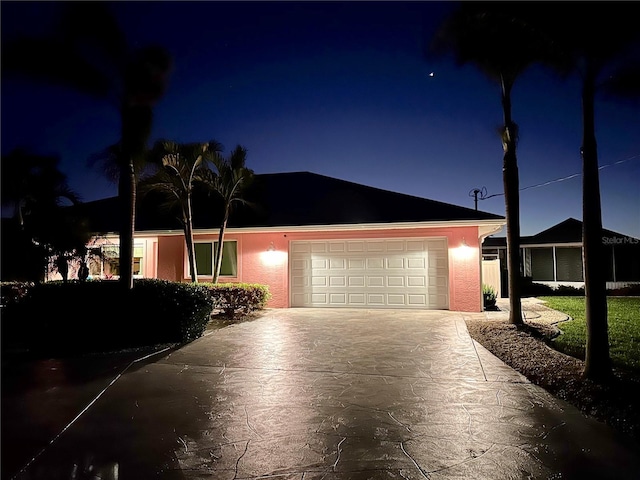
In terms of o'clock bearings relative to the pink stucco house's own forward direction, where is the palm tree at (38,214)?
The palm tree is roughly at 3 o'clock from the pink stucco house.

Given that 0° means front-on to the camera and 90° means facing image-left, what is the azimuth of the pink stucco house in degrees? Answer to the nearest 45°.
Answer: approximately 0°

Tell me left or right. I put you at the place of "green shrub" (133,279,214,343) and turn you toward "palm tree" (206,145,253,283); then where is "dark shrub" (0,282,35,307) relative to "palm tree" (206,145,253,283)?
left

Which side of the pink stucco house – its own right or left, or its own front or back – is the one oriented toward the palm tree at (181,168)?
front

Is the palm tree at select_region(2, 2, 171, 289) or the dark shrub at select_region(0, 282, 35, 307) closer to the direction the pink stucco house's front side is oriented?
the palm tree

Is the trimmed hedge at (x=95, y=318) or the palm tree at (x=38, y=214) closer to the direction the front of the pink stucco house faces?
the trimmed hedge

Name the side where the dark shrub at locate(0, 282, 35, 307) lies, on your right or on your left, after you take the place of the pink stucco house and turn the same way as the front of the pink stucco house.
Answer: on your right

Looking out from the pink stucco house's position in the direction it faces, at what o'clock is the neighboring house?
The neighboring house is roughly at 8 o'clock from the pink stucco house.
